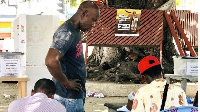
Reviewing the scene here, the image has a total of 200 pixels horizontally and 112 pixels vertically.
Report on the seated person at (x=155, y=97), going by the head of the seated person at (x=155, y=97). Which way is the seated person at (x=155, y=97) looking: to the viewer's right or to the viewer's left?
to the viewer's left

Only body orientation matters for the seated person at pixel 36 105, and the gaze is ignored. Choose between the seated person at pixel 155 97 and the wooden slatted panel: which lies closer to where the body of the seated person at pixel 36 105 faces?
the wooden slatted panel

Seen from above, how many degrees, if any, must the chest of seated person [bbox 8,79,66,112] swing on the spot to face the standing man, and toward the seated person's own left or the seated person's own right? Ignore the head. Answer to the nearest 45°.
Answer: approximately 45° to the seated person's own right

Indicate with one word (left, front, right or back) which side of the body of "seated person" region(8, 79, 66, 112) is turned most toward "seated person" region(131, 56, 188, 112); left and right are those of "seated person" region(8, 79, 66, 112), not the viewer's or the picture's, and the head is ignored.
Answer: right

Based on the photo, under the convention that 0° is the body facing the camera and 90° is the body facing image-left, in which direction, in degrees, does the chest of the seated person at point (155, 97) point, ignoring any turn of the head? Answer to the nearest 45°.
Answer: approximately 135°

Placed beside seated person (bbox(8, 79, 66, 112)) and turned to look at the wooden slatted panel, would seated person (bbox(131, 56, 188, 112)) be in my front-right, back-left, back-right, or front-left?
front-right

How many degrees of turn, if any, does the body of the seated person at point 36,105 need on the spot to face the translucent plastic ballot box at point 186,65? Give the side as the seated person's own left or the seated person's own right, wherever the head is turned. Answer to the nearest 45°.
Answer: approximately 45° to the seated person's own right

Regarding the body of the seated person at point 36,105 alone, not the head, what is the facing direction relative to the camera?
away from the camera
